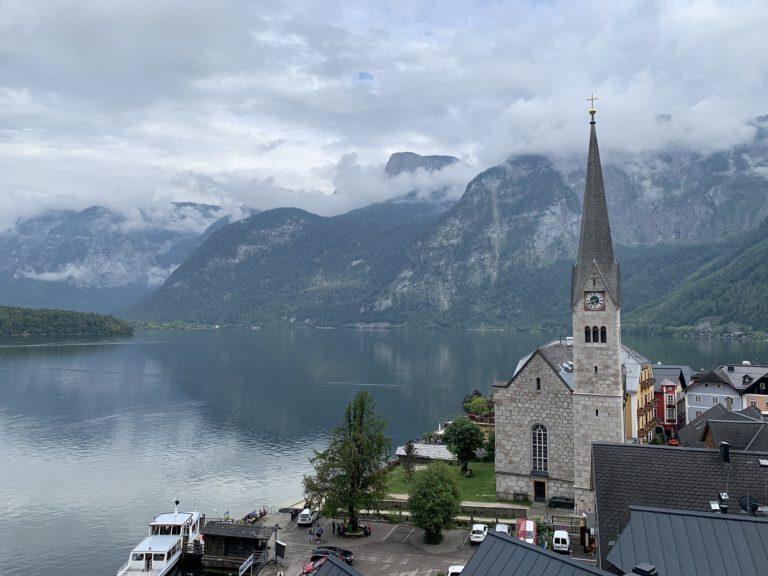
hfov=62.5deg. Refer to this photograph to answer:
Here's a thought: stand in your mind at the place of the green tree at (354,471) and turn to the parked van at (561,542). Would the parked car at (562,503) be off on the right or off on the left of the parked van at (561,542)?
left

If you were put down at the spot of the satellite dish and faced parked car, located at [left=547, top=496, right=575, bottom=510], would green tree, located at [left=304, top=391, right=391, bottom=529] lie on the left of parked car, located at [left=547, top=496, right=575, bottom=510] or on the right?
left

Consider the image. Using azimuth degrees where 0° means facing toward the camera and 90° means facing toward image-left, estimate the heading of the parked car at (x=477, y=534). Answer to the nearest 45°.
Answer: approximately 180°

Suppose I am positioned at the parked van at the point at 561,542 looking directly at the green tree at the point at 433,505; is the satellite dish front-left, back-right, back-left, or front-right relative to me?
back-left
